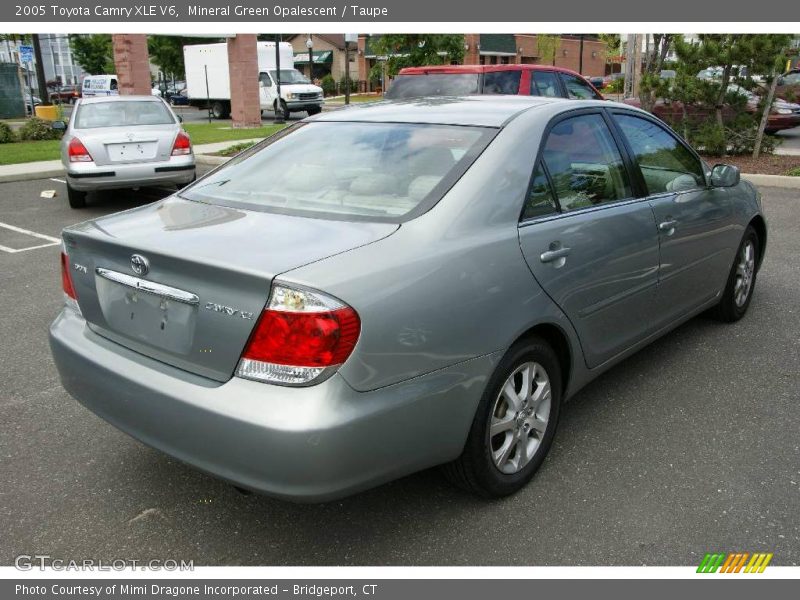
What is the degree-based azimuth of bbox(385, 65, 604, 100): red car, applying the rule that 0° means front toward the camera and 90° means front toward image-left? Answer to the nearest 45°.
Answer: approximately 225°

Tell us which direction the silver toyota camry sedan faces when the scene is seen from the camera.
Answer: facing away from the viewer and to the right of the viewer

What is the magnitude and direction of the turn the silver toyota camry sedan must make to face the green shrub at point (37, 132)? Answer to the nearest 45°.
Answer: approximately 90° to its left

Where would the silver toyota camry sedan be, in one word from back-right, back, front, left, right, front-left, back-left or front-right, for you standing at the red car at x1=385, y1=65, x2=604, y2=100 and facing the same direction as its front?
back-right

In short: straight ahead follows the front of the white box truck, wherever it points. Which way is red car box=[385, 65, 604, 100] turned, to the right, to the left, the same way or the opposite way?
to the left

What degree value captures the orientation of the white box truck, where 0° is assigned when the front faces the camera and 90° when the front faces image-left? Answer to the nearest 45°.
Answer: approximately 315°

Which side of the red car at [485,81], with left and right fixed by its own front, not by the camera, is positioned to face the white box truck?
left

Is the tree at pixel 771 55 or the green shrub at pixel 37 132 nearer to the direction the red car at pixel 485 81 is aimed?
the tree
